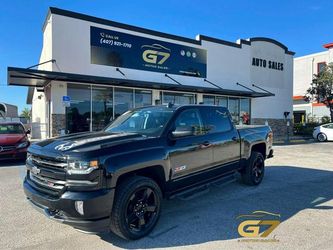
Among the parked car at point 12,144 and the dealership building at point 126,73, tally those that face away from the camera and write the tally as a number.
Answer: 0

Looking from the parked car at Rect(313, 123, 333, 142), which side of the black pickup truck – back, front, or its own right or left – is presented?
back

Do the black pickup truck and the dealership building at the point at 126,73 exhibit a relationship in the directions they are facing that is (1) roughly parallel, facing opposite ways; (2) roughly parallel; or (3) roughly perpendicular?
roughly perpendicular

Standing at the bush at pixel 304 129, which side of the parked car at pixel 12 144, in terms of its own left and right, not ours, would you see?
left

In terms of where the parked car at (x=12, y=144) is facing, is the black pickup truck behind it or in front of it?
in front

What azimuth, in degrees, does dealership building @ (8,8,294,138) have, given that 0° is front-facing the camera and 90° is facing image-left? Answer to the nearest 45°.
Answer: approximately 315°

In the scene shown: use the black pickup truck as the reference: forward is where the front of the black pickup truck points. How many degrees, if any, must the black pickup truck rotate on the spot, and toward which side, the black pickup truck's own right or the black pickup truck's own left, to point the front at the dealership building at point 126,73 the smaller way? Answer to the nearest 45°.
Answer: approximately 135° to the black pickup truck's own right

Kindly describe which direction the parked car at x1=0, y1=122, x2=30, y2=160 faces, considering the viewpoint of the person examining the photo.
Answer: facing the viewer

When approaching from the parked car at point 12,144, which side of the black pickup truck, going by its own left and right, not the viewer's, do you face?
right

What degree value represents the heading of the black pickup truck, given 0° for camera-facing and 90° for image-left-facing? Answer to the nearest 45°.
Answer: approximately 45°

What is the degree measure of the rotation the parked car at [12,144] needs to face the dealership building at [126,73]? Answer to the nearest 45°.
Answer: approximately 135° to its left

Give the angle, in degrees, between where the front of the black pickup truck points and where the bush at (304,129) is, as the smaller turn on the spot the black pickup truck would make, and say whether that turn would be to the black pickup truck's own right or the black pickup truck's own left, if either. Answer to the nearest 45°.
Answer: approximately 180°

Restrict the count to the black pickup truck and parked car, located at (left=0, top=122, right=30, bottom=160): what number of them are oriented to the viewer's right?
0

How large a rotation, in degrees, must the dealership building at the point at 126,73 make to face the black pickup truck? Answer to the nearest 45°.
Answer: approximately 45° to its right

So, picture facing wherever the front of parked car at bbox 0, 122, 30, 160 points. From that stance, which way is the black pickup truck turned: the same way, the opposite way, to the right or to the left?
to the right

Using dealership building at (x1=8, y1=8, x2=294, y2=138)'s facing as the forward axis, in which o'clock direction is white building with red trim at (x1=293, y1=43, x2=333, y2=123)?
white building with red trim at (x1=293, y1=43, x2=333, y2=123) is roughly at 9 o'clock from dealership building at (x1=8, y1=8, x2=294, y2=138).

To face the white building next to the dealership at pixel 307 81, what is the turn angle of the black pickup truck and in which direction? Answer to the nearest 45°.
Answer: approximately 180°
